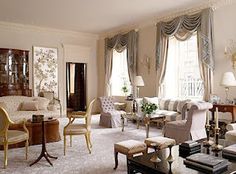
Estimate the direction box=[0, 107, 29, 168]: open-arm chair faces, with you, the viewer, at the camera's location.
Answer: facing away from the viewer and to the right of the viewer

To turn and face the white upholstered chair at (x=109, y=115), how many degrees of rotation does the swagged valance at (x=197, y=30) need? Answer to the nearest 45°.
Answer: approximately 45° to its right

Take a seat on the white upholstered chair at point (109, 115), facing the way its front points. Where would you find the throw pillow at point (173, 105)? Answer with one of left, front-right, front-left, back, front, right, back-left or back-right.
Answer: front-left

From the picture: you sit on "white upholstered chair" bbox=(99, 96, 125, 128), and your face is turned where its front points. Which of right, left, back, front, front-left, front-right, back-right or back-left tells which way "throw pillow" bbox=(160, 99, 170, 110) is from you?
front-left

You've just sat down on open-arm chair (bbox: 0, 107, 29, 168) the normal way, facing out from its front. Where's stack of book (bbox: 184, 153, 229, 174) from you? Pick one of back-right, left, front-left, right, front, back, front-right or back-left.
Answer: right

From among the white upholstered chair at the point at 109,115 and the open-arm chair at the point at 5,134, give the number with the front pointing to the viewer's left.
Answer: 0

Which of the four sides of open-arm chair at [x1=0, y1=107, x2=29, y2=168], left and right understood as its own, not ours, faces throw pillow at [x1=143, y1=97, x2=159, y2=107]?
front

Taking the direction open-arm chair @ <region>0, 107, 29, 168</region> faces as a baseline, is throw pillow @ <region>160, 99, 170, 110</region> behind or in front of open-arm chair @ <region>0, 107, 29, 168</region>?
in front

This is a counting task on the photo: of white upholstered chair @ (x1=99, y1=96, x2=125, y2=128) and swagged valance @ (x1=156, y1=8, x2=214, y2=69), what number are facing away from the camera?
0

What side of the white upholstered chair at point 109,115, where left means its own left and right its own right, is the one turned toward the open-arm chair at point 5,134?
right

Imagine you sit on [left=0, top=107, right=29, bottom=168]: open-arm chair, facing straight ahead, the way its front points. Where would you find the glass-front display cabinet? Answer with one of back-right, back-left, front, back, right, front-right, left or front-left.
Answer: front-left

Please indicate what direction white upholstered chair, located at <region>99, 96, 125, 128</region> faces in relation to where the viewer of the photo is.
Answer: facing the viewer and to the right of the viewer

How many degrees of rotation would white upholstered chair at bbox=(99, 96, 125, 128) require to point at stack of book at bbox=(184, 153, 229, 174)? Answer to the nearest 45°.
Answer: approximately 45° to its right
